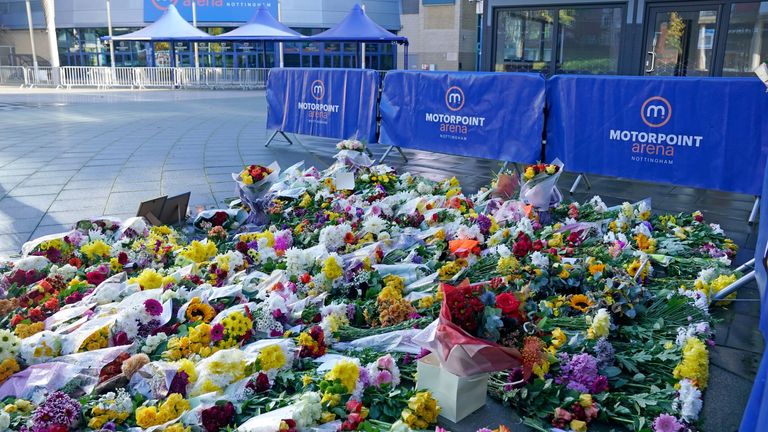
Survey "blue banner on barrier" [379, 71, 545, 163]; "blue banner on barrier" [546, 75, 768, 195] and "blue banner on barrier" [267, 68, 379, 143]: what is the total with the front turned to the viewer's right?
0

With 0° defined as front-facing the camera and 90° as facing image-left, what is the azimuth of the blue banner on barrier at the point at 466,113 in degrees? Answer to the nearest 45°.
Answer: approximately 45°

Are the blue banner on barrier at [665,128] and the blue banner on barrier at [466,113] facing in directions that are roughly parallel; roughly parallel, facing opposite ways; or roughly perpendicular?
roughly parallel

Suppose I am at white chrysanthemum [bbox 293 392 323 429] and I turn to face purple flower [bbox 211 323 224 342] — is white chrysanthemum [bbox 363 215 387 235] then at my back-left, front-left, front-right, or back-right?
front-right

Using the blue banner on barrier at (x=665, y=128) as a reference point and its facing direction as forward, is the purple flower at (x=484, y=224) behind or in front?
in front

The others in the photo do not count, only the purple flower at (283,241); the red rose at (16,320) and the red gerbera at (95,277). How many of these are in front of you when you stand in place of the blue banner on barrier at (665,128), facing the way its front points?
3

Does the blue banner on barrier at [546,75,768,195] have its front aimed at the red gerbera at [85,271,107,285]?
yes

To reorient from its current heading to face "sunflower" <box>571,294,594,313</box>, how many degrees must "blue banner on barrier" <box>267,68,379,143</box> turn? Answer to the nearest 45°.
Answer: approximately 45° to its left

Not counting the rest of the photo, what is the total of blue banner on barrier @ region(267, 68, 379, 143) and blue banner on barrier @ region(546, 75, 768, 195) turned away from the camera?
0

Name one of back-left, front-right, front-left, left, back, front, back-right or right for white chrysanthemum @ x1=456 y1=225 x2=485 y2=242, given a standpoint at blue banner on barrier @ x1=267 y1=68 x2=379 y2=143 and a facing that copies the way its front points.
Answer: front-left

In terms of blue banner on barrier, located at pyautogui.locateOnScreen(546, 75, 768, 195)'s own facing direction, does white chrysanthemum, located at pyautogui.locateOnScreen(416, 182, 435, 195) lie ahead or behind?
ahead

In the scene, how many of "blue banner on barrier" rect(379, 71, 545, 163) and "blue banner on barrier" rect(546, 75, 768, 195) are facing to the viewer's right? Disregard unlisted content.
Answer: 0

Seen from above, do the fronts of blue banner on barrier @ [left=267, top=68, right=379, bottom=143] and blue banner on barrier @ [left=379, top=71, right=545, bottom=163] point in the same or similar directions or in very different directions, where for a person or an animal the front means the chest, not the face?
same or similar directions

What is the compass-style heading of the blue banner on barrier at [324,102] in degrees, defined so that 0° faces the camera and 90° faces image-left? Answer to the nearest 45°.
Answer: approximately 45°
